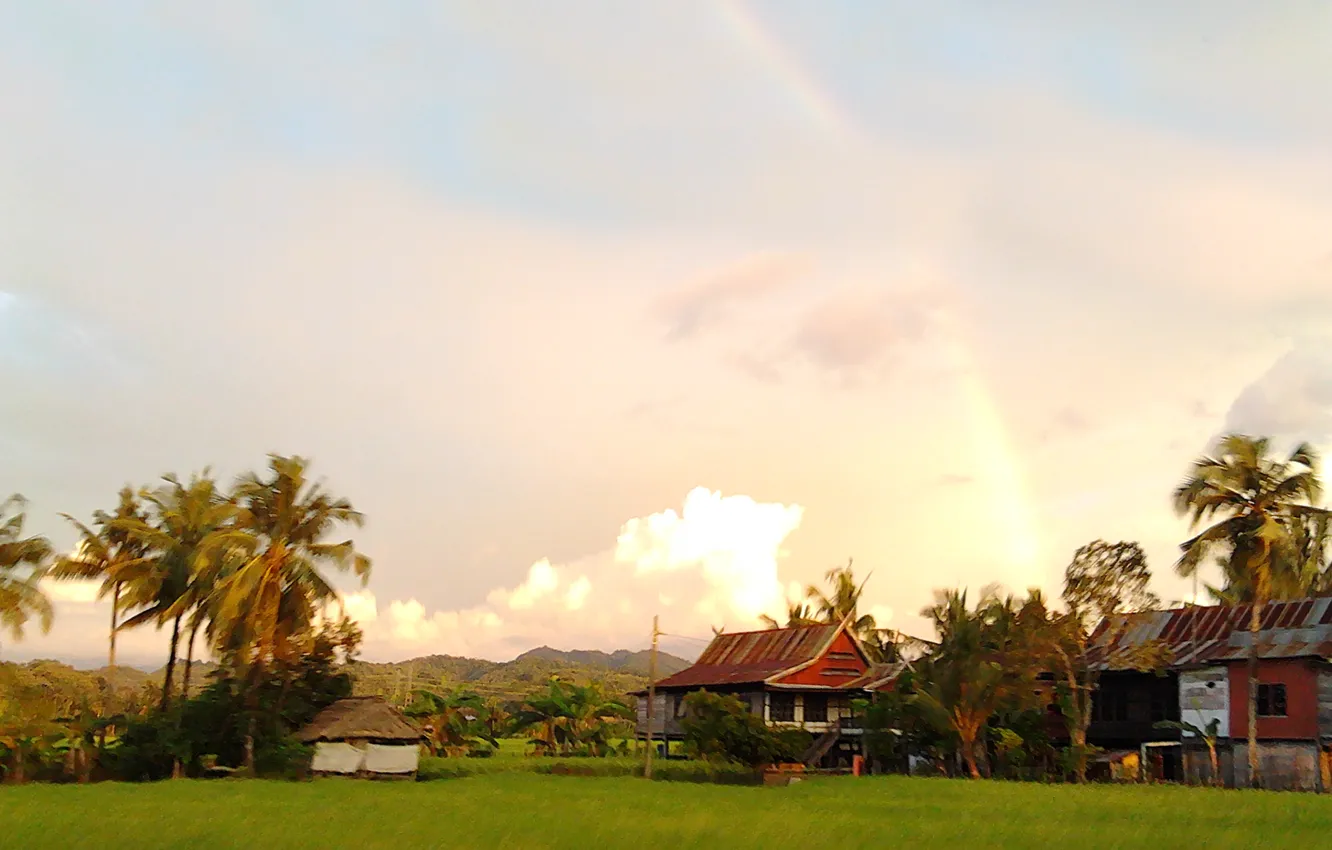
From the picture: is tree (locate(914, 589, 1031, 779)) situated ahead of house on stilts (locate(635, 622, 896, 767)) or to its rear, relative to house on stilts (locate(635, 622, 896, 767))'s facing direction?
ahead

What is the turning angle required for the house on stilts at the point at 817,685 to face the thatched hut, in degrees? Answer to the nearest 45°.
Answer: approximately 90° to its right

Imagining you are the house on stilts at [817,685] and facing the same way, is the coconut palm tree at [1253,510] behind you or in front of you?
in front

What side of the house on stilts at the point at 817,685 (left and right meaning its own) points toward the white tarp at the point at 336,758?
right

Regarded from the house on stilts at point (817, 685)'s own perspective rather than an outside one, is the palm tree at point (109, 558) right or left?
on its right

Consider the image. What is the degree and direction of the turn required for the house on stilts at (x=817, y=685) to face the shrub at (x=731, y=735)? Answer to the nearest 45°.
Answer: approximately 90° to its right

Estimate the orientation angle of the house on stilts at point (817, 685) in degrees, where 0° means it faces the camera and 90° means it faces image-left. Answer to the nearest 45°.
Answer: approximately 315°

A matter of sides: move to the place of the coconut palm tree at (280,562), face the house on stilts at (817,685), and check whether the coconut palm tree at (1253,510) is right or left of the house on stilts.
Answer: right
